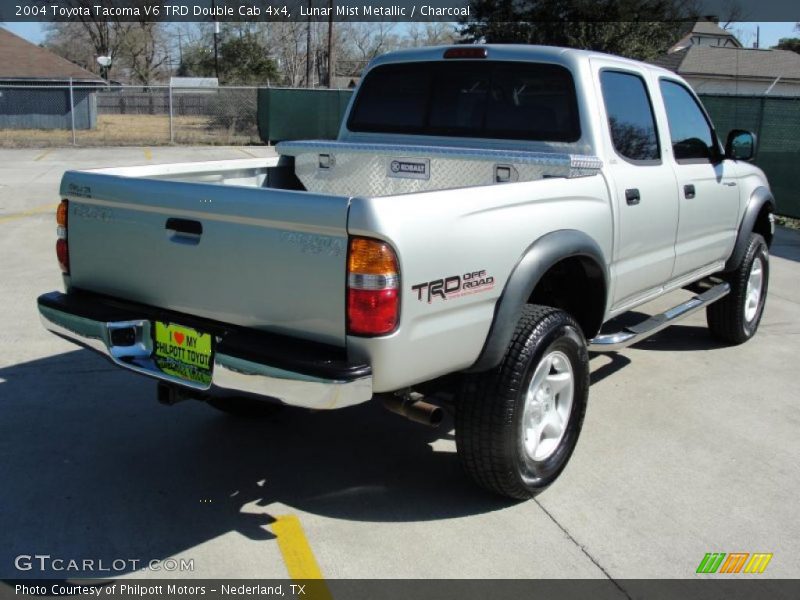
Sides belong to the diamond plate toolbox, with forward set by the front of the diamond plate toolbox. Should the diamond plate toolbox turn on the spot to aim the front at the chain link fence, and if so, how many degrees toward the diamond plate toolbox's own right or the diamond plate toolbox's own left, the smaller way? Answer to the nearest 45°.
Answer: approximately 90° to the diamond plate toolbox's own right

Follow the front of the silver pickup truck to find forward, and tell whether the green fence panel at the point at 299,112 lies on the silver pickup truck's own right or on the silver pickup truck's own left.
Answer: on the silver pickup truck's own left

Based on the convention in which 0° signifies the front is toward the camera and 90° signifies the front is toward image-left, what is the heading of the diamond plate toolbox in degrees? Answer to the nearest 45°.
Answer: approximately 45°

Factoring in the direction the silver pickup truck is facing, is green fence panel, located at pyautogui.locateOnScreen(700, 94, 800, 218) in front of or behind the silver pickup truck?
in front

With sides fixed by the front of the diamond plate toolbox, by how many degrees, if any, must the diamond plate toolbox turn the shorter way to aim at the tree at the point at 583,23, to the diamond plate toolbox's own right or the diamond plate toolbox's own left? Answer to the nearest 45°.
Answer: approximately 135° to the diamond plate toolbox's own right

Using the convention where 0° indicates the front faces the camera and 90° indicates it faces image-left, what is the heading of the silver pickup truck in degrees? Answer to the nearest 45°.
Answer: approximately 225°

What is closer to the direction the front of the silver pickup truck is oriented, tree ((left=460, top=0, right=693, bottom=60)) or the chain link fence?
the tree

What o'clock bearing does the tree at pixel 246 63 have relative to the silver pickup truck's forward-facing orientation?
The tree is roughly at 10 o'clock from the silver pickup truck.

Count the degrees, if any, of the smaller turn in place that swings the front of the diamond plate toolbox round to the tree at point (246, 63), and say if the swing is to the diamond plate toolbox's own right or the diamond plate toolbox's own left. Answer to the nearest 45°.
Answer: approximately 135° to the diamond plate toolbox's own right

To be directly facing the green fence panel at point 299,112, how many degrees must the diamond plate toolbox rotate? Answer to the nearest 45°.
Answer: approximately 135° to its right

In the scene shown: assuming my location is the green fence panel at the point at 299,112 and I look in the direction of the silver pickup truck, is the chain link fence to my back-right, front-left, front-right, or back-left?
back-right

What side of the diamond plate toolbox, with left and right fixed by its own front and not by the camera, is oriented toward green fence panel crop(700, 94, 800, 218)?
back

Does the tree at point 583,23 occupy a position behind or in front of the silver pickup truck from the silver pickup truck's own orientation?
in front

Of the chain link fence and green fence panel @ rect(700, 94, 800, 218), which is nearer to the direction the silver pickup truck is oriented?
the green fence panel
